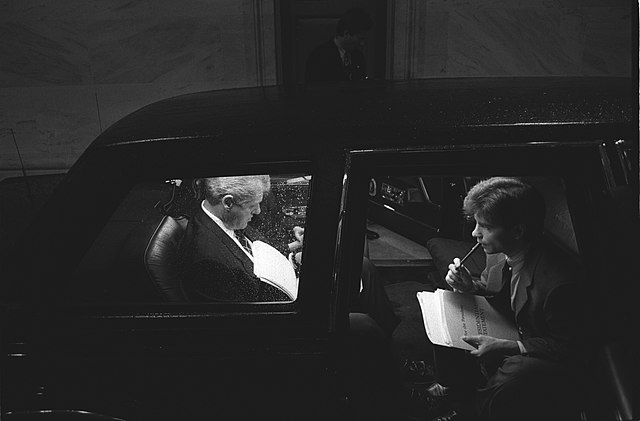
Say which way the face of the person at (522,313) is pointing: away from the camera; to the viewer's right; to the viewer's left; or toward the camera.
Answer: to the viewer's left

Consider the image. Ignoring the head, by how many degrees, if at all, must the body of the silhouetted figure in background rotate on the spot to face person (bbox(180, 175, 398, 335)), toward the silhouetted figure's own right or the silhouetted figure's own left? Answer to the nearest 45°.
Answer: approximately 45° to the silhouetted figure's own right

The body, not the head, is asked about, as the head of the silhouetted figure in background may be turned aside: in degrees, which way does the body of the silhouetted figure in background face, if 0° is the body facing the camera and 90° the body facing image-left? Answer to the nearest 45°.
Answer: approximately 315°

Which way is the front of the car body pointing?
to the viewer's right
